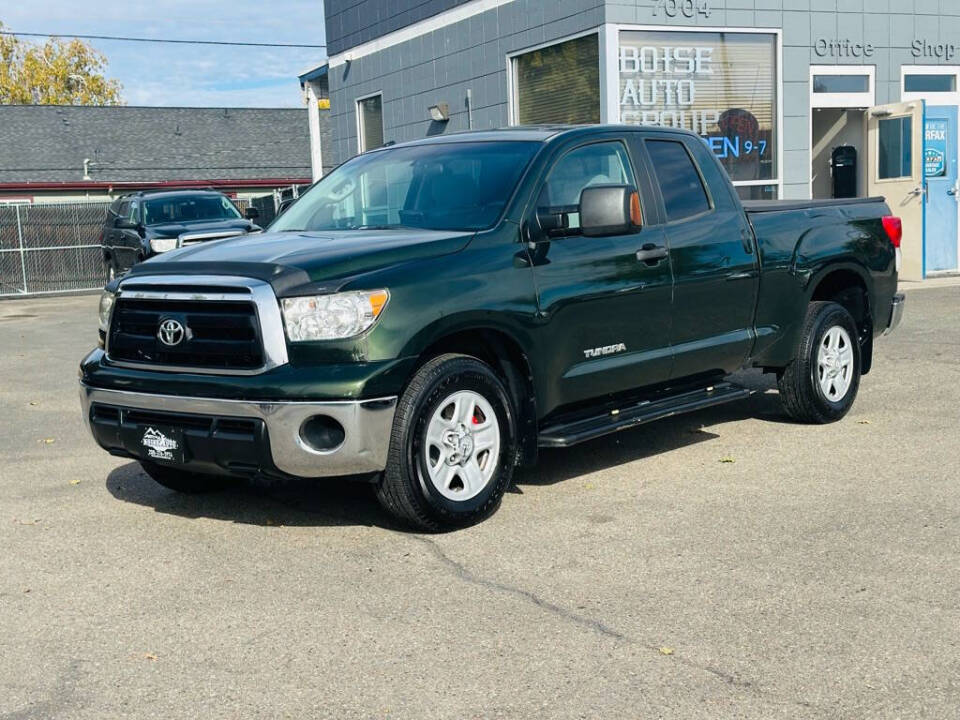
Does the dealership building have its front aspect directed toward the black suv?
no

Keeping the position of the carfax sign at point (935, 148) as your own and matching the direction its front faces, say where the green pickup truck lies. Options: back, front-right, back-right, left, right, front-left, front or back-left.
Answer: front

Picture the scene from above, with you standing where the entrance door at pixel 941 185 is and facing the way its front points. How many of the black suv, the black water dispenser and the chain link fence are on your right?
3

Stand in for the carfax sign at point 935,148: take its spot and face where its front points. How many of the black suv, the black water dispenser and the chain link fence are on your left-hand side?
0

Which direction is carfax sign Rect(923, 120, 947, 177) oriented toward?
toward the camera

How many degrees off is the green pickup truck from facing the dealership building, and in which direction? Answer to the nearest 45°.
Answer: approximately 135° to its right

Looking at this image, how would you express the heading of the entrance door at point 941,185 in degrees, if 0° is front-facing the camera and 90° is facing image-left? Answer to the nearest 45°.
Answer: approximately 0°

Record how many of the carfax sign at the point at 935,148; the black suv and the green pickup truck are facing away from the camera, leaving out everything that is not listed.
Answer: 0

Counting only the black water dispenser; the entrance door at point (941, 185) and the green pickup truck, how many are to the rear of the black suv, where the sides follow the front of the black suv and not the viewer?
0

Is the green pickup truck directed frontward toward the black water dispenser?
no

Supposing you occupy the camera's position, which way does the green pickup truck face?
facing the viewer and to the left of the viewer

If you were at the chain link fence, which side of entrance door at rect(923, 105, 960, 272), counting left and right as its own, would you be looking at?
right

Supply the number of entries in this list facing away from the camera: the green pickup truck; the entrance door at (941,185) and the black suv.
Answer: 0

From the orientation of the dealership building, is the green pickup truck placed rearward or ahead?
ahead

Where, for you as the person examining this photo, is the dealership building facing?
facing the viewer

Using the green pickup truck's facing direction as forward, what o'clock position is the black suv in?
The black suv is roughly at 4 o'clock from the green pickup truck.
